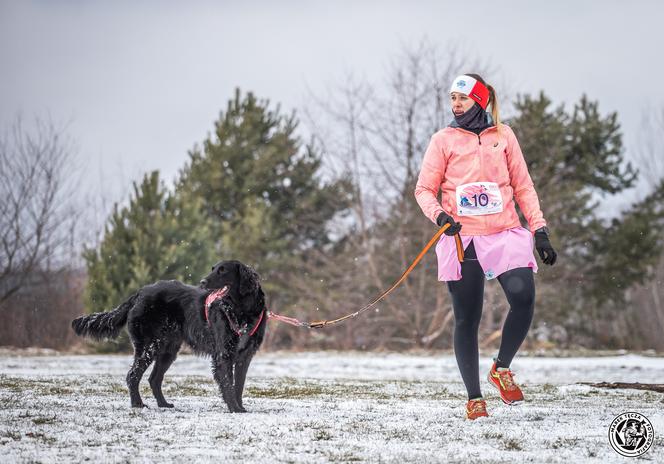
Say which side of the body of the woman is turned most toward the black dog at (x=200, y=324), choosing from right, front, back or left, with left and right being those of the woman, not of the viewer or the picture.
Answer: right

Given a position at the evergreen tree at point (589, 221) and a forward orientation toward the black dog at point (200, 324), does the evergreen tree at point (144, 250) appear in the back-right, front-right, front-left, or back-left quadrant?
front-right

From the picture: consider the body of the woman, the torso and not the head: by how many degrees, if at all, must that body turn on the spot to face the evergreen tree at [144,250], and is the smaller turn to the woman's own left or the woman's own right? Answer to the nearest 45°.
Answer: approximately 135° to the woman's own right

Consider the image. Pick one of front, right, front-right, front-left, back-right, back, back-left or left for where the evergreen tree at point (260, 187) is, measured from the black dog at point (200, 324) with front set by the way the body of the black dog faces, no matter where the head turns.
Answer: back-left

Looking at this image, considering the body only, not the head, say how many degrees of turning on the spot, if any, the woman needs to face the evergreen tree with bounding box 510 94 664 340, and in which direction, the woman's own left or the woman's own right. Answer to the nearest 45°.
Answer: approximately 180°

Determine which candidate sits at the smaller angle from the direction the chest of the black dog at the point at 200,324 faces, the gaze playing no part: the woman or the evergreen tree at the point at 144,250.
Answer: the woman

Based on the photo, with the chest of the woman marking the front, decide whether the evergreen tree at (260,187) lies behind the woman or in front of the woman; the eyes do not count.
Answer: behind

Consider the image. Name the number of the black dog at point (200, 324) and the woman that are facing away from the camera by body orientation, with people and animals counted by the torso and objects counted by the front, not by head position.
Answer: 0

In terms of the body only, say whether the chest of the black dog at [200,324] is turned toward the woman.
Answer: yes

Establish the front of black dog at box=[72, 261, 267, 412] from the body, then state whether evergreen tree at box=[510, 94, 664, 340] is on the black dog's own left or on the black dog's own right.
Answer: on the black dog's own left

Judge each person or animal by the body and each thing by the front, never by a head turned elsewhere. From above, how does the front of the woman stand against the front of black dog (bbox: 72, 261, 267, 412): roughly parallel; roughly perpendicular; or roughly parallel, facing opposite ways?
roughly perpendicular
